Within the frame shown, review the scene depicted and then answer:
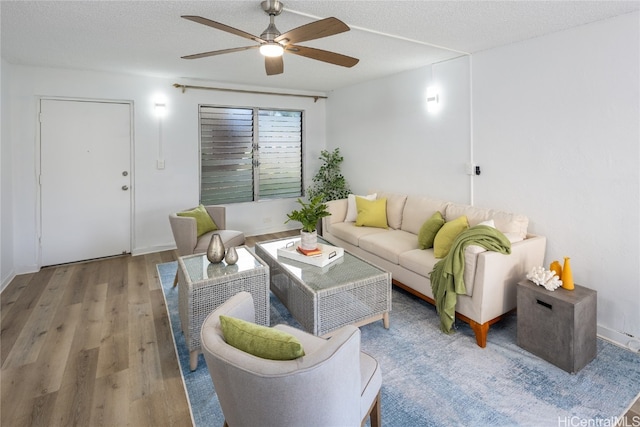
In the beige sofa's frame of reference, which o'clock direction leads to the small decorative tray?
The small decorative tray is roughly at 1 o'clock from the beige sofa.

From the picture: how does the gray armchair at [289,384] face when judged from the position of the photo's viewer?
facing away from the viewer and to the right of the viewer

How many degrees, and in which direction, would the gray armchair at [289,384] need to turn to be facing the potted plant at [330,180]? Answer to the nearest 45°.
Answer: approximately 45° to its left

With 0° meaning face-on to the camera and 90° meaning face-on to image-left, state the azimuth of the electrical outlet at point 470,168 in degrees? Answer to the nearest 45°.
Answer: approximately 45°

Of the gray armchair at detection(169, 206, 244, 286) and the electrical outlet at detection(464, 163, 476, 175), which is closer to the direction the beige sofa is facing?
the gray armchair

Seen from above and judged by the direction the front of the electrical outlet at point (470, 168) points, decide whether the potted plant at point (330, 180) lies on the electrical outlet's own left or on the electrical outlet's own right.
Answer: on the electrical outlet's own right
